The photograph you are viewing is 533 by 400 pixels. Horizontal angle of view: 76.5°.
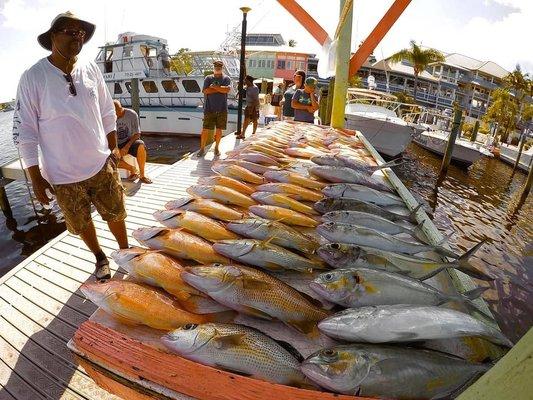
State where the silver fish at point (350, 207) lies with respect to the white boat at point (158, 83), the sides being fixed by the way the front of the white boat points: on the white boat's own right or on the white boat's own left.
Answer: on the white boat's own left

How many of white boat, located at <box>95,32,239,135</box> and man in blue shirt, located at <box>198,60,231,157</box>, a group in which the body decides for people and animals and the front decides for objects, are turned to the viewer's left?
1

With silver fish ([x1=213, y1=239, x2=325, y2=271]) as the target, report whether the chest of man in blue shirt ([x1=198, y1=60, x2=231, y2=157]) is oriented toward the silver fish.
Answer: yes

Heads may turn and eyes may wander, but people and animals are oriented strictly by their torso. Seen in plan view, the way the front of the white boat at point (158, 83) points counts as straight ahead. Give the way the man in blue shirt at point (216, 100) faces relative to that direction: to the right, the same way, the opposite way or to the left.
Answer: to the left

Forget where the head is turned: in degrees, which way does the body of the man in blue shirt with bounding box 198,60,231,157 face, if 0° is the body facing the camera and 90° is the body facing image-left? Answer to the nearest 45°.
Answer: approximately 0°

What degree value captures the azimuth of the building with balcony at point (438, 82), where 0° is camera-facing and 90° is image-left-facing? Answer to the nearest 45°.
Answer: approximately 45°

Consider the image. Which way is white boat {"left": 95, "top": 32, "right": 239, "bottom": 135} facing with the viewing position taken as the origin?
facing to the left of the viewer
